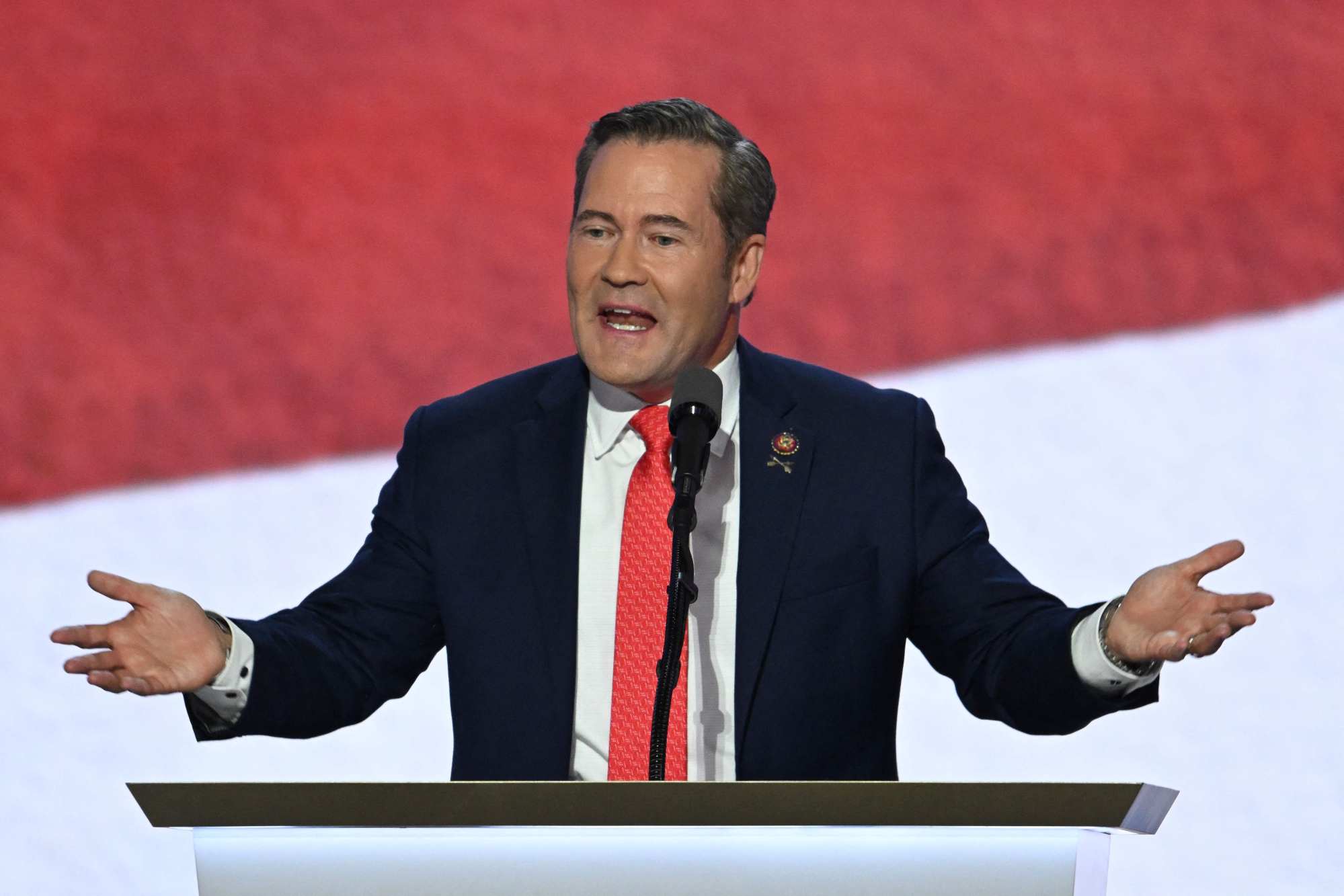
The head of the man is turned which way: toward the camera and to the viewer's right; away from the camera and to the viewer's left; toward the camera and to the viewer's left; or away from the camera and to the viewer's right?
toward the camera and to the viewer's left

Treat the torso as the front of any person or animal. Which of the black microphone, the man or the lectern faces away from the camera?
the black microphone

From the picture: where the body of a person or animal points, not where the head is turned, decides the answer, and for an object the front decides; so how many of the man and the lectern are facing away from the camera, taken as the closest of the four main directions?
0

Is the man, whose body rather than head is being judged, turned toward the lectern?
yes

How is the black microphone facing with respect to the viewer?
away from the camera

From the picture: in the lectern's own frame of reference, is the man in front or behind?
behind
